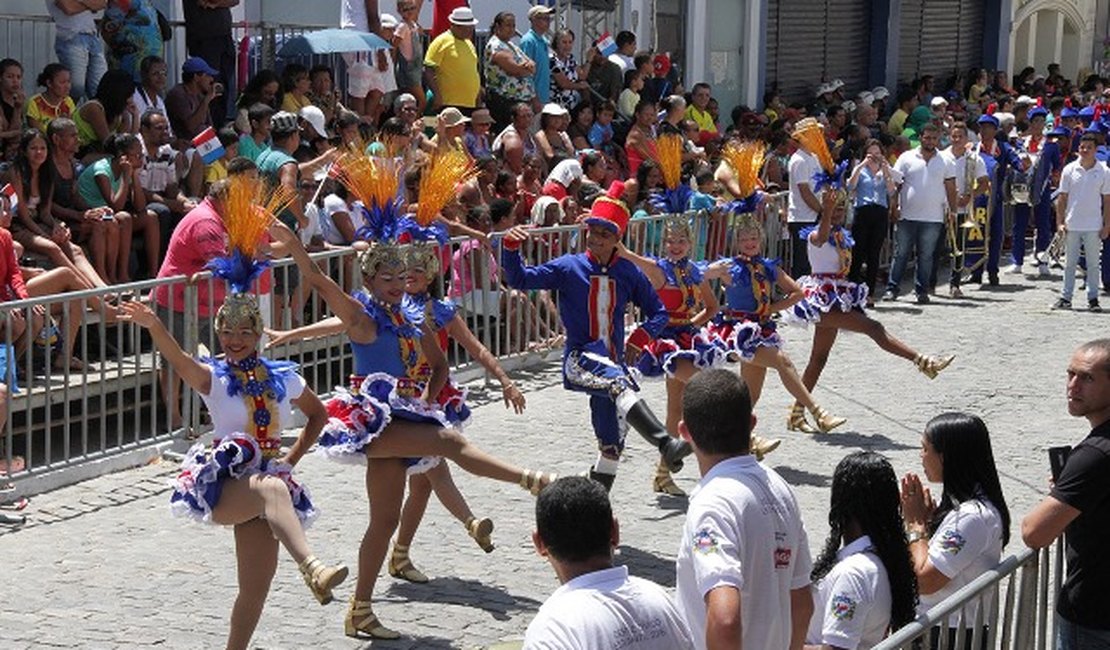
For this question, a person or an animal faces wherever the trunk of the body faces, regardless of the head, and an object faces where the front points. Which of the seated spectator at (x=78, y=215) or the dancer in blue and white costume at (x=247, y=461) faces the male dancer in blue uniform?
the seated spectator

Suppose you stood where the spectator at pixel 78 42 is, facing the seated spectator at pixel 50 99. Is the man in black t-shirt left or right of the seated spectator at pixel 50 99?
left

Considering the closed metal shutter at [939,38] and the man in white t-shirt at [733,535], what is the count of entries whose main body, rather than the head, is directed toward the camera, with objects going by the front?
1

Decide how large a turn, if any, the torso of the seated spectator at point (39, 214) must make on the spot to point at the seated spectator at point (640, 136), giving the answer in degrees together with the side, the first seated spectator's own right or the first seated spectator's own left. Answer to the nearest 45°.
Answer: approximately 90° to the first seated spectator's own left

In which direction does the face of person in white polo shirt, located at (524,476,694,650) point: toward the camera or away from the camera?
away from the camera

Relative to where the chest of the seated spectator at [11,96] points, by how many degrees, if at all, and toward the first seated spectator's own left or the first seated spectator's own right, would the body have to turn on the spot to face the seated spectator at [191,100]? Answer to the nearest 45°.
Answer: approximately 90° to the first seated spectator's own left

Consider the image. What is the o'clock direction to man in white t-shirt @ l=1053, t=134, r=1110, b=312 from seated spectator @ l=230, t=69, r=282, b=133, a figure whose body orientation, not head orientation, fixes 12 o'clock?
The man in white t-shirt is roughly at 10 o'clock from the seated spectator.

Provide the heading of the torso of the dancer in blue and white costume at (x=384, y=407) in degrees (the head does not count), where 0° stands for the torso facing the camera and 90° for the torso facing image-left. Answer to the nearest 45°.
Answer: approximately 315°

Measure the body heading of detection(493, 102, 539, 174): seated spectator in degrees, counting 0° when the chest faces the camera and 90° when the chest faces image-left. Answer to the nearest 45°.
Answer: approximately 315°

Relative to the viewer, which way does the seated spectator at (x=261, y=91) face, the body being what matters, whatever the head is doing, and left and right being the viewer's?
facing the viewer and to the right of the viewer

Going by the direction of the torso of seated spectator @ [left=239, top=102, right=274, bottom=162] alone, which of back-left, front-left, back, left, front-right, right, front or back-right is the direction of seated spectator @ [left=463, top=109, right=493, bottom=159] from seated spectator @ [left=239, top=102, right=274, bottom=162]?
left
